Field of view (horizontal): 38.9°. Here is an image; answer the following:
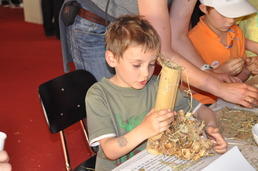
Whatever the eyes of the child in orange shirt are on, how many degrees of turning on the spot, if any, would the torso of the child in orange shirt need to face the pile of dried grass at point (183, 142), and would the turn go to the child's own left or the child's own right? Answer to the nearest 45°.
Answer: approximately 45° to the child's own right

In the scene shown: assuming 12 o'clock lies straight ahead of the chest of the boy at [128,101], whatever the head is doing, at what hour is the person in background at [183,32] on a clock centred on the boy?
The person in background is roughly at 8 o'clock from the boy.

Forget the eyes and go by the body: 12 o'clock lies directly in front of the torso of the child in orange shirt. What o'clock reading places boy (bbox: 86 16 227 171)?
The boy is roughly at 2 o'clock from the child in orange shirt.

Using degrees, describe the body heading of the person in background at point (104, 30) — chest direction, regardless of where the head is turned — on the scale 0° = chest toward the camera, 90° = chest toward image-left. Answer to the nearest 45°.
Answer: approximately 315°
